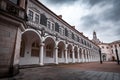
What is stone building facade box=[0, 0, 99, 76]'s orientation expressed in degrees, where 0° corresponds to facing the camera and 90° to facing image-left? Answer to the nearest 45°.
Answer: approximately 315°
